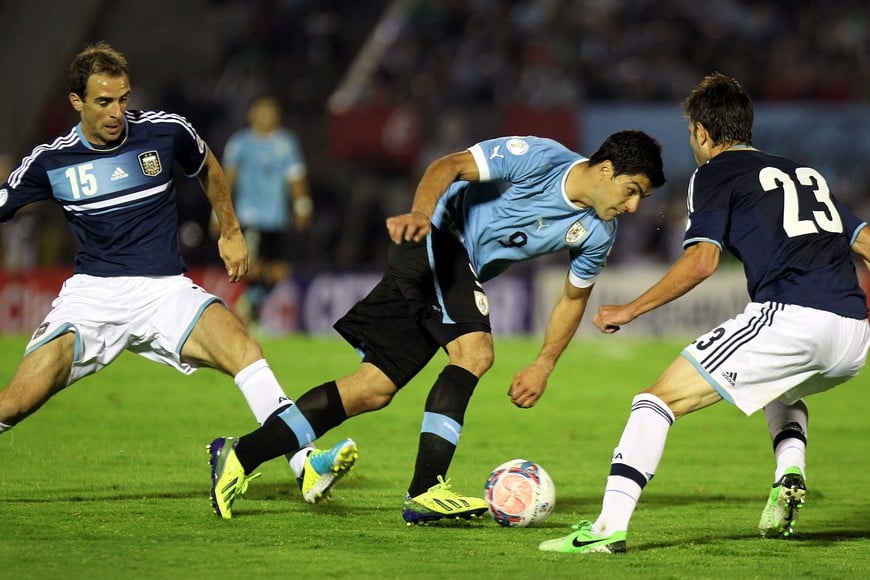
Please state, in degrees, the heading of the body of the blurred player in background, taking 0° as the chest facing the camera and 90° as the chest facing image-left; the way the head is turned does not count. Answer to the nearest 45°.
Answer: approximately 0°

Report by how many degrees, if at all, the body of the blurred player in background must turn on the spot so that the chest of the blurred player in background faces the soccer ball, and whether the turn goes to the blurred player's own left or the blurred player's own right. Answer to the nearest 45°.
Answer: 0° — they already face it
